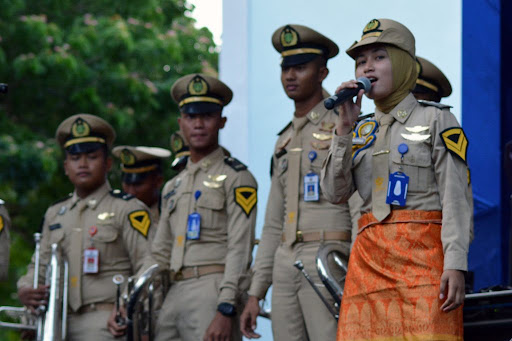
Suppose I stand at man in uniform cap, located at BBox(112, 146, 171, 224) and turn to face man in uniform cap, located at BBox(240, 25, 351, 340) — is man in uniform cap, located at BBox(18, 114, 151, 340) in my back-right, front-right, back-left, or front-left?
front-right

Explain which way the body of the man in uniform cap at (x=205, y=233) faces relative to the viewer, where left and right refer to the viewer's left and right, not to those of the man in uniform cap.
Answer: facing the viewer and to the left of the viewer

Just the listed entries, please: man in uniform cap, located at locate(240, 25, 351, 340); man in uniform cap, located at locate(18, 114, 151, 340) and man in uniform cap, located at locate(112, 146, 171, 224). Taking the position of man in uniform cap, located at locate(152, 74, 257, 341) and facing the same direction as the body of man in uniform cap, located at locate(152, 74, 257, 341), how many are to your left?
1

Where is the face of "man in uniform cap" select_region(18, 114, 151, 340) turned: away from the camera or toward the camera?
toward the camera

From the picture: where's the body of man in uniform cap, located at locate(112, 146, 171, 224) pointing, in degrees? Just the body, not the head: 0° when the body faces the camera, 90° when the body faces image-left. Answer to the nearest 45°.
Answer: approximately 45°

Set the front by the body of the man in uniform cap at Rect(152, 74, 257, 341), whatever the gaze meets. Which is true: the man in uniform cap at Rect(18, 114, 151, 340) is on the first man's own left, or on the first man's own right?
on the first man's own right

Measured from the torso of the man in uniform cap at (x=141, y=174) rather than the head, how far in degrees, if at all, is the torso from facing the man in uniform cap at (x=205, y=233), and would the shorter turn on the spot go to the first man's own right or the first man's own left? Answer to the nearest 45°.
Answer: approximately 45° to the first man's own left

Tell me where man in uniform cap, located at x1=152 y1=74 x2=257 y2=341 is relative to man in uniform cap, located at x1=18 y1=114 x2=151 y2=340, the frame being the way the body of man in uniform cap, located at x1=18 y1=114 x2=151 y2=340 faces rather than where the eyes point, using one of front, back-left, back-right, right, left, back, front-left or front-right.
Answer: left

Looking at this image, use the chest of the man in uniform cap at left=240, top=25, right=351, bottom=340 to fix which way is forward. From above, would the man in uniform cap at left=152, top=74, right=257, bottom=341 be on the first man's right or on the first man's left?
on the first man's right

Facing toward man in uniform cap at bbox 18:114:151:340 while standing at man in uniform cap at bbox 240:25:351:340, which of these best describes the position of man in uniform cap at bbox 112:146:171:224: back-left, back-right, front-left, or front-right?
front-right

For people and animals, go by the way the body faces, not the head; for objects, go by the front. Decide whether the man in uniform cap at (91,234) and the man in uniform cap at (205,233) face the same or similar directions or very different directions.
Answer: same or similar directions

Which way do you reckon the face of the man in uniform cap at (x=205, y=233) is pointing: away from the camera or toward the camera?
toward the camera

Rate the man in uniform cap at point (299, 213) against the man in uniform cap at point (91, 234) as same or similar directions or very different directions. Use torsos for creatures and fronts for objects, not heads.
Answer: same or similar directions

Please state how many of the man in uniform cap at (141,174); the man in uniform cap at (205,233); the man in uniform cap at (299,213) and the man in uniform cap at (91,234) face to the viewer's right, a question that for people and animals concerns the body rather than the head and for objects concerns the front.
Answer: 0

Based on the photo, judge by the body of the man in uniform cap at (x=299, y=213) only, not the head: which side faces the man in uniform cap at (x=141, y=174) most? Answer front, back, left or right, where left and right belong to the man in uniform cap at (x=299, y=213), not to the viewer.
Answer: right
